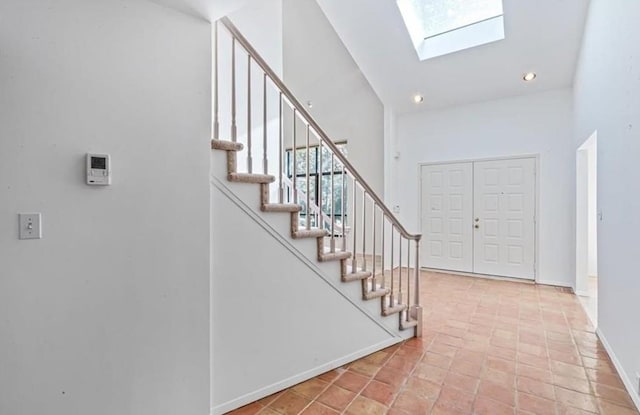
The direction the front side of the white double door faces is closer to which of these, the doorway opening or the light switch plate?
the light switch plate

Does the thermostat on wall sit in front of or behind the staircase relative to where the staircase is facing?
behind

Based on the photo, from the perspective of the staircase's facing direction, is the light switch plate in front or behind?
behind

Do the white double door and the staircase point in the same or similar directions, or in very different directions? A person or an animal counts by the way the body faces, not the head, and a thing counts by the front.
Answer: very different directions

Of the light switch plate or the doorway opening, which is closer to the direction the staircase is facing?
the doorway opening

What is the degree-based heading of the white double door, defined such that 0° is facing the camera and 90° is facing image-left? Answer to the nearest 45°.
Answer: approximately 45°
